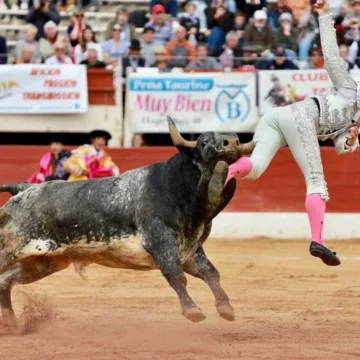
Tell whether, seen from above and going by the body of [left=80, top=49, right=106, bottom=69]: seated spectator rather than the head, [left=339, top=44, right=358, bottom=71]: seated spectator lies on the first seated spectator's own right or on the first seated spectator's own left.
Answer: on the first seated spectator's own left

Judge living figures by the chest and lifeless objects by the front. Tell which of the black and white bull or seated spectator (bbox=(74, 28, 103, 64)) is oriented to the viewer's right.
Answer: the black and white bull

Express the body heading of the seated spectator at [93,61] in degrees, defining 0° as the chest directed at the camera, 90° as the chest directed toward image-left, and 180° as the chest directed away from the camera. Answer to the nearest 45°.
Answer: approximately 0°

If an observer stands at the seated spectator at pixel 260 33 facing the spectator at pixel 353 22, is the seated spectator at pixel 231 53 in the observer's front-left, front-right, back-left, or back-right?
back-right

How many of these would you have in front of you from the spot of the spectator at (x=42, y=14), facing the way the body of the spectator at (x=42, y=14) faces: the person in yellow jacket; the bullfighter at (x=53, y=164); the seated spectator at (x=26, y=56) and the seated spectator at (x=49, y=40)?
4

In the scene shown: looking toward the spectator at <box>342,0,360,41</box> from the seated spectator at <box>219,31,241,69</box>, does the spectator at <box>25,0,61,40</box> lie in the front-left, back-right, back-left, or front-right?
back-left

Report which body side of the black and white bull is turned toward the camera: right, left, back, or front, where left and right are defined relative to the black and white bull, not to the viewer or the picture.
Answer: right

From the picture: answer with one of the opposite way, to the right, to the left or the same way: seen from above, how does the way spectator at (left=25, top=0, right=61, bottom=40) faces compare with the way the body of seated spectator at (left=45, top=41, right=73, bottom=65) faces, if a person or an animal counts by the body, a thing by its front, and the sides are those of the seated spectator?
the same way

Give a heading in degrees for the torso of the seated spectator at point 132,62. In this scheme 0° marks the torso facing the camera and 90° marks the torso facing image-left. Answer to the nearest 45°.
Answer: approximately 0°

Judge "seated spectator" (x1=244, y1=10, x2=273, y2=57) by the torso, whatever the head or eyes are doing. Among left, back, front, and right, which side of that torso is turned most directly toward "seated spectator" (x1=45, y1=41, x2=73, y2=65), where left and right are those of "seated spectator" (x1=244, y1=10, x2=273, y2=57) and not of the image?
right

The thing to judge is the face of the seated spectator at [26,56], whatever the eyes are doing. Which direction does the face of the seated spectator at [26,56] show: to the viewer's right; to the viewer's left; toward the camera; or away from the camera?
toward the camera

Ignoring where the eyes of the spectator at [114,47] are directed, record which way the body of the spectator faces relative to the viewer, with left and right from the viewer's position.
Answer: facing the viewer

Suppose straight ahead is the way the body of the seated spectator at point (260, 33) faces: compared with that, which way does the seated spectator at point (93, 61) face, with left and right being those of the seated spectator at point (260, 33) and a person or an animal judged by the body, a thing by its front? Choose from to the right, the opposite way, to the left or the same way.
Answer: the same way

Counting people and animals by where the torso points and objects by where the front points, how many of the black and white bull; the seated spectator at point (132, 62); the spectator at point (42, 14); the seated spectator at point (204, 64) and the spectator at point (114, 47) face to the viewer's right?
1

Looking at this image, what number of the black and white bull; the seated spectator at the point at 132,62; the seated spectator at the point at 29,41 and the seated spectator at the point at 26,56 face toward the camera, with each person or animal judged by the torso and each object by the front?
3

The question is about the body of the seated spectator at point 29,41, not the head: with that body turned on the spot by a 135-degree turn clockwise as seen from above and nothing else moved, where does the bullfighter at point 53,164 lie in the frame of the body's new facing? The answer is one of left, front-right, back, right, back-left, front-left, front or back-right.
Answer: back-left

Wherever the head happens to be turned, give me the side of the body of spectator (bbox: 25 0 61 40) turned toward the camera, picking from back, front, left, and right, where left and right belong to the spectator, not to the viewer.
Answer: front

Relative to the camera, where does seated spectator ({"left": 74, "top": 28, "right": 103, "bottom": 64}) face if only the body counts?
toward the camera

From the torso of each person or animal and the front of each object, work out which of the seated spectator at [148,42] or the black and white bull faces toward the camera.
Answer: the seated spectator
